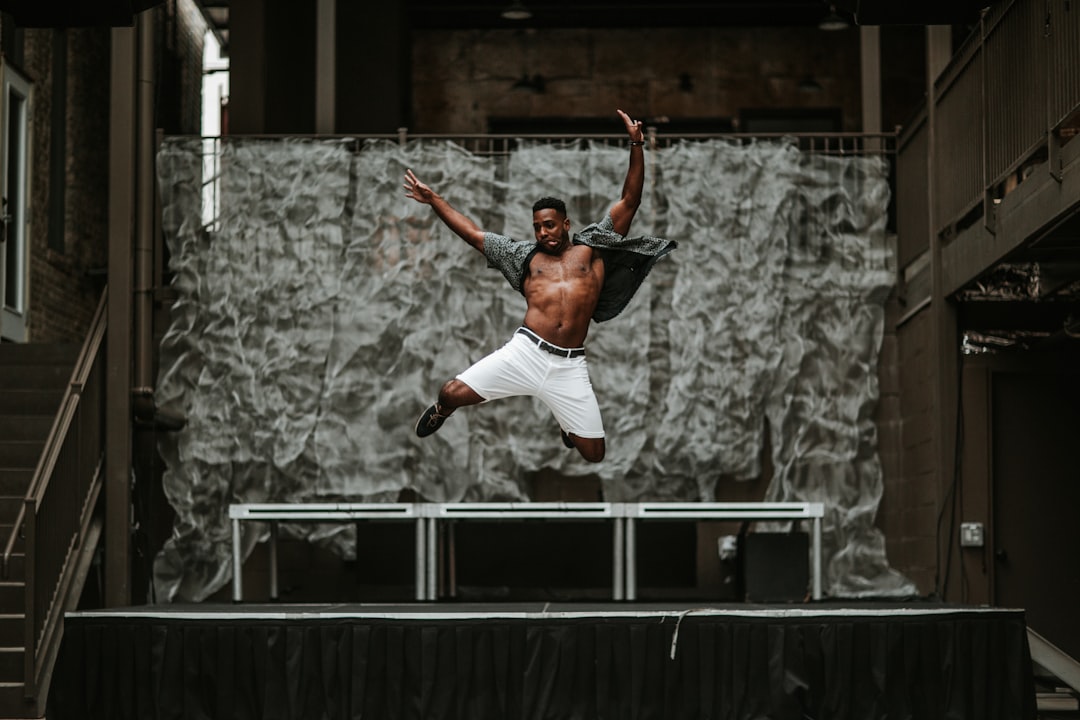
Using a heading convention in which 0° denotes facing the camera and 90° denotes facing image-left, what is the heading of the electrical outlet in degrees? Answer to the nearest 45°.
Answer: approximately 0°

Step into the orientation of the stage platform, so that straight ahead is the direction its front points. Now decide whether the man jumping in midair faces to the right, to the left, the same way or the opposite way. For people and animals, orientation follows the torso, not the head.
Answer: the same way

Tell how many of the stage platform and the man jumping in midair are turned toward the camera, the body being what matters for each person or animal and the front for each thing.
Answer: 2

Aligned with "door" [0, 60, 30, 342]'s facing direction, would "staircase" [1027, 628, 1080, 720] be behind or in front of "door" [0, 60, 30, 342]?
in front

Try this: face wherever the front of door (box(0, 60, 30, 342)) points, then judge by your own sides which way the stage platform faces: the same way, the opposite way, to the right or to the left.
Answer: to the right

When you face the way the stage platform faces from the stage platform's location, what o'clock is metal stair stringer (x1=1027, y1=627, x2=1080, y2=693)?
The metal stair stringer is roughly at 8 o'clock from the stage platform.

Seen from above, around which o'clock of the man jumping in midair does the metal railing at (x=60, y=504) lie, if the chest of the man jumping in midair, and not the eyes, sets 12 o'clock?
The metal railing is roughly at 4 o'clock from the man jumping in midair.

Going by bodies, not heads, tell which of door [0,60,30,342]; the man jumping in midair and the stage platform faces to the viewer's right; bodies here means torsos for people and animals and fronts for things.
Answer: the door

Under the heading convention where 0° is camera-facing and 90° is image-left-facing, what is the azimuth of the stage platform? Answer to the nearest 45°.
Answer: approximately 0°

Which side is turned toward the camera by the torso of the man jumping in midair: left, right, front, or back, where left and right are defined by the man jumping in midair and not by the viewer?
front

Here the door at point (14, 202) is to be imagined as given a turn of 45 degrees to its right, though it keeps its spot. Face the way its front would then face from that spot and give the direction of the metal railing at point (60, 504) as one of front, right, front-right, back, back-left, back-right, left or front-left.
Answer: front-right

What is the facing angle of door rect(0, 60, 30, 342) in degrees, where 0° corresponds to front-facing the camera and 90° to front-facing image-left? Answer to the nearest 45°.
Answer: approximately 270°

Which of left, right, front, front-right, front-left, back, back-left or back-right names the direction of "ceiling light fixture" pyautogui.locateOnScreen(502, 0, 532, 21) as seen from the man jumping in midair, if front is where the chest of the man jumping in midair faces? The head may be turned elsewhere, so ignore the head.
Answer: back

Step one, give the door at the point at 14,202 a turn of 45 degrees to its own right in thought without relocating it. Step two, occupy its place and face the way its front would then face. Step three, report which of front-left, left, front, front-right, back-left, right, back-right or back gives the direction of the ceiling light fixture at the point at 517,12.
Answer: front-left
